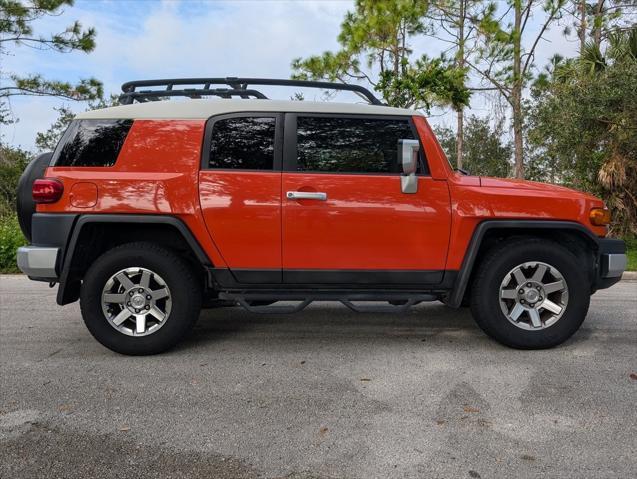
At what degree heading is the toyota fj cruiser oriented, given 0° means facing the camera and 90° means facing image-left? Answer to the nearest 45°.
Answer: approximately 270°
